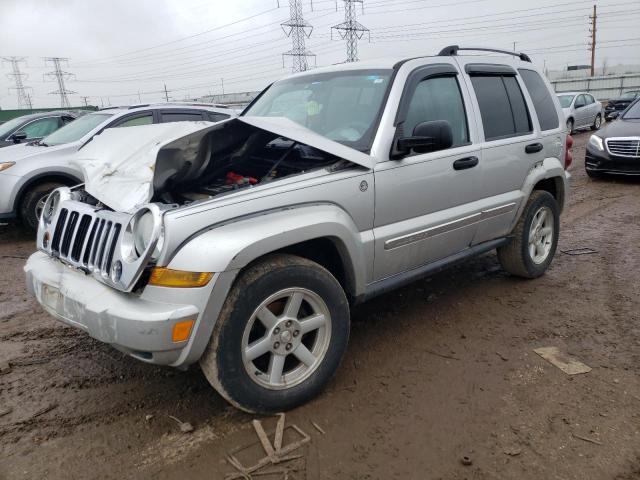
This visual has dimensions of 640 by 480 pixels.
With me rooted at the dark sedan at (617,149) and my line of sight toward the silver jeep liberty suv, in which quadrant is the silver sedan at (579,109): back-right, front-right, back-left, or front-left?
back-right

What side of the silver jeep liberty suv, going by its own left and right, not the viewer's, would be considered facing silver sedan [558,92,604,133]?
back

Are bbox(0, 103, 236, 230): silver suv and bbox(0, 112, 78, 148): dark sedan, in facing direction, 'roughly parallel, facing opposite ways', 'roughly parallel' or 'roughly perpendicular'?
roughly parallel

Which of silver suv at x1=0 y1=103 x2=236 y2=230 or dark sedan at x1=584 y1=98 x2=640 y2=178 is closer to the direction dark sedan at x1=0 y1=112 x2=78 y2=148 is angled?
the silver suv

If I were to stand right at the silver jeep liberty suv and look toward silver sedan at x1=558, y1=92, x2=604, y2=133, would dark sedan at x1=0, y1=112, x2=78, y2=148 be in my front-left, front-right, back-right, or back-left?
front-left

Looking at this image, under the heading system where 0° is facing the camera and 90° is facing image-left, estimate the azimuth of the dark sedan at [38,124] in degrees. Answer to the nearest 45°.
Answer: approximately 45°

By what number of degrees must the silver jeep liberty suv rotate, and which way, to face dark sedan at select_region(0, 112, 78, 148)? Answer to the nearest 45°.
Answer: approximately 90° to its right

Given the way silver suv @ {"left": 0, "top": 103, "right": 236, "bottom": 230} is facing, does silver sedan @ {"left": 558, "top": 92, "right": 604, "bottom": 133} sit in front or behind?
behind

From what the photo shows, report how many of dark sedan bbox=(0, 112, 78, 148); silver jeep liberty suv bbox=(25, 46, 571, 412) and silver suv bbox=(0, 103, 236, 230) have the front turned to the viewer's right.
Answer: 0

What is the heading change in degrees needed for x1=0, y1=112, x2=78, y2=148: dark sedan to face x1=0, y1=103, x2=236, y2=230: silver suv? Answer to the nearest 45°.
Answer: approximately 45° to its left

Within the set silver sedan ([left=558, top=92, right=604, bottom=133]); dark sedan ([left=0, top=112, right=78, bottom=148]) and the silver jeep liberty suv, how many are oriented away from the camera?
0

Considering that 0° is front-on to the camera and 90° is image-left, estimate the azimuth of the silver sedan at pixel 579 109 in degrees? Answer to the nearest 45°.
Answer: approximately 45°

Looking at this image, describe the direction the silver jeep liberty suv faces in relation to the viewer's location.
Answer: facing the viewer and to the left of the viewer
